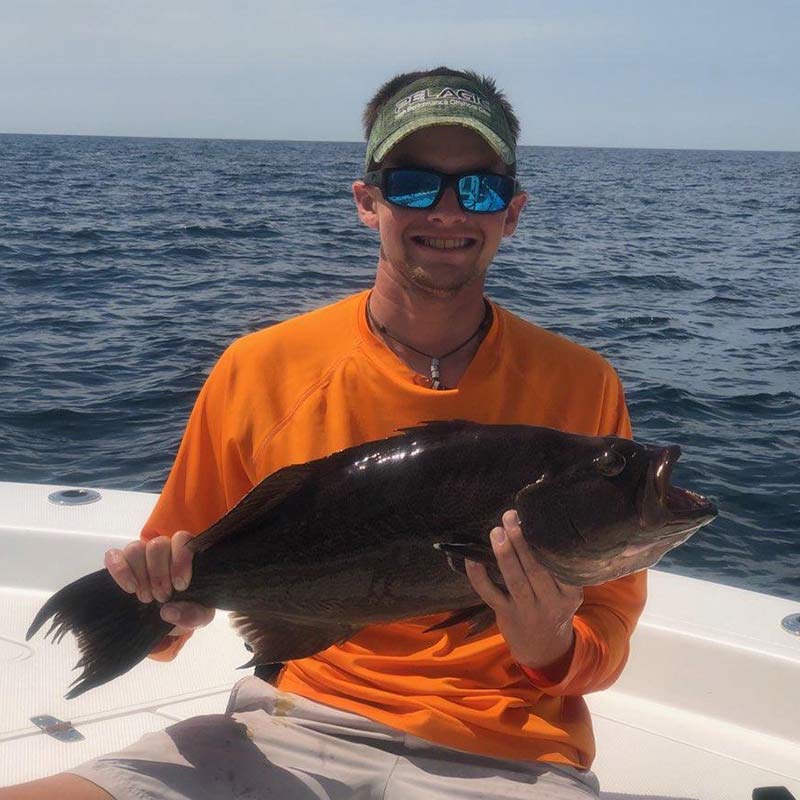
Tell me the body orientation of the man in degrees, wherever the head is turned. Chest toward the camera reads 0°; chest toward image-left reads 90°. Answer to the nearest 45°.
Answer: approximately 0°
